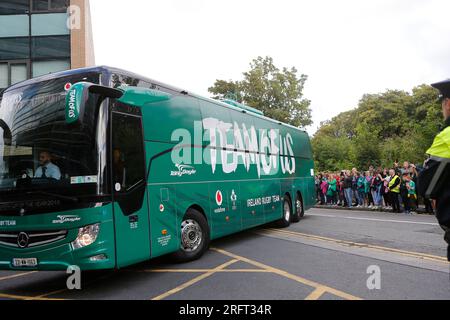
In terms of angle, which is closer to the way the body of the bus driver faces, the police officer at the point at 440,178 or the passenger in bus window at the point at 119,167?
the police officer

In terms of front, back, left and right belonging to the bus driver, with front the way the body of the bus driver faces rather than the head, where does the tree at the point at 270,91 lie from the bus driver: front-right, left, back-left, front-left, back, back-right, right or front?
back

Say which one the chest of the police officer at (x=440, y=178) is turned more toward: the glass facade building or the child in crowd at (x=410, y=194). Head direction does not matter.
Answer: the glass facade building

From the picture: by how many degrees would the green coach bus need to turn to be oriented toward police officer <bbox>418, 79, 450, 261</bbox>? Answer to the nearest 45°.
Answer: approximately 90° to its left

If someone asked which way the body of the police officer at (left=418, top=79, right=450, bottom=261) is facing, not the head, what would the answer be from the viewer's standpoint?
to the viewer's left

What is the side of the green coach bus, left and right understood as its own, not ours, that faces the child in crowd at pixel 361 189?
back

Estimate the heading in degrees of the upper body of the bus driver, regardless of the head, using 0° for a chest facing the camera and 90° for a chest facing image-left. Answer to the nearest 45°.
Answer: approximately 45°

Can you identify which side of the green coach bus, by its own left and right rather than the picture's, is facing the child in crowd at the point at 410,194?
back

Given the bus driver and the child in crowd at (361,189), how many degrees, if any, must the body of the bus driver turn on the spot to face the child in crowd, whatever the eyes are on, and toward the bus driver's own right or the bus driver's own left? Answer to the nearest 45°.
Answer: approximately 180°

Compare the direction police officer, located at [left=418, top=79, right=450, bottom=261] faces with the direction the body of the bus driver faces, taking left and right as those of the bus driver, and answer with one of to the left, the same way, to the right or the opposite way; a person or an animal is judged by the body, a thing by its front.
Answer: to the right

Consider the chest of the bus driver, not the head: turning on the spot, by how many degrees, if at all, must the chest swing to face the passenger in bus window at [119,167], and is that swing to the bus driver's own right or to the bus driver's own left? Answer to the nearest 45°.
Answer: approximately 135° to the bus driver's own left
